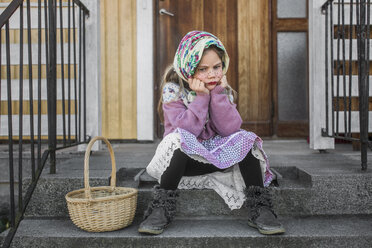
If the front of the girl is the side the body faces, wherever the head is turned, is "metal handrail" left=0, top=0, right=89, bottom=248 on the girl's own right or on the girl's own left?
on the girl's own right

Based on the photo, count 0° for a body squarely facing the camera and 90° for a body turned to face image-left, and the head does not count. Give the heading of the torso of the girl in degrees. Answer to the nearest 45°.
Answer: approximately 0°

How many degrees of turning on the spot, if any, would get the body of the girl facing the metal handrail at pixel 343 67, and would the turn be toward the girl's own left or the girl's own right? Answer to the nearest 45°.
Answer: approximately 135° to the girl's own left
